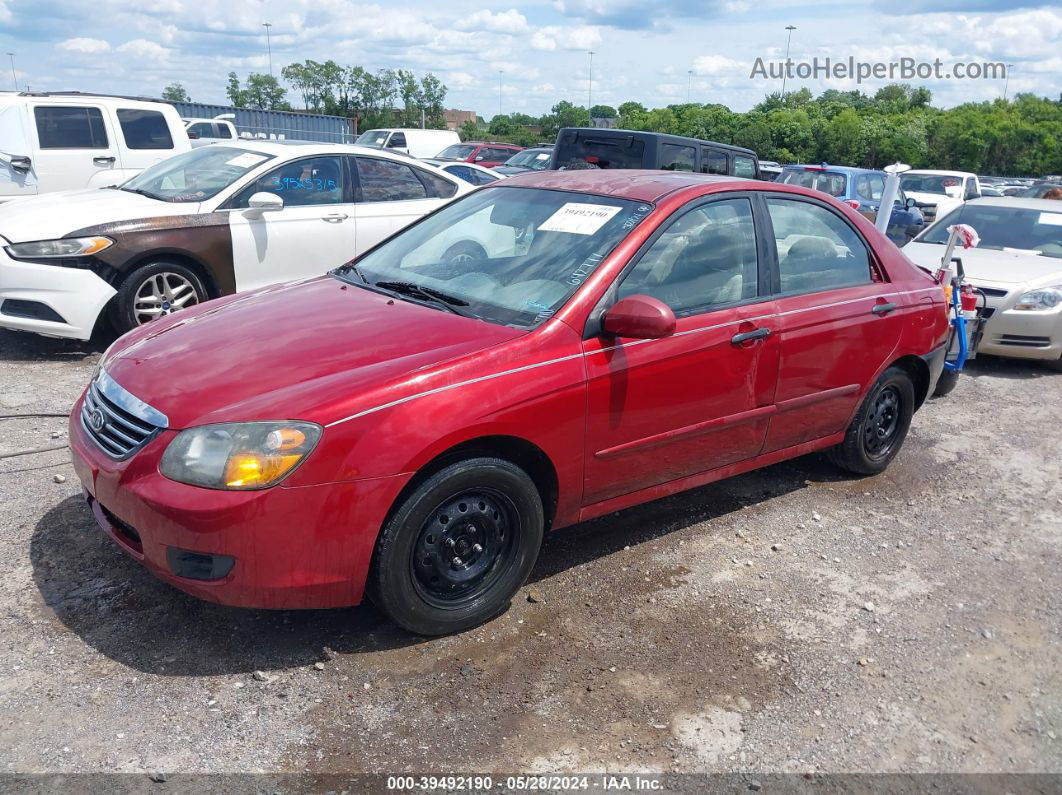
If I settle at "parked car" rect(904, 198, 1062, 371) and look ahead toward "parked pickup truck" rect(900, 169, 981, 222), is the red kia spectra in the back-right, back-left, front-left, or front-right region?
back-left

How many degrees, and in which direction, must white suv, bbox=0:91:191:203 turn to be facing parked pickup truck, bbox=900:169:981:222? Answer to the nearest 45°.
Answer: approximately 180°

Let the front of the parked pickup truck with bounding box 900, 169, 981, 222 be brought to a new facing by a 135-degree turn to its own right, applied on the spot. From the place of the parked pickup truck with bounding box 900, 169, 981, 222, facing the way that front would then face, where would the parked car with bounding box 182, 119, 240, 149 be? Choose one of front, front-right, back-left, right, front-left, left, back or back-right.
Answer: left

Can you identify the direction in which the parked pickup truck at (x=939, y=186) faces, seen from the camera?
facing the viewer and to the left of the viewer

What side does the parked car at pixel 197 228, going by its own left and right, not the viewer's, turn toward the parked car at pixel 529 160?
back

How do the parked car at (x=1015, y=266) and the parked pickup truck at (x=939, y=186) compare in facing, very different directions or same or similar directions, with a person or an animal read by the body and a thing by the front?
same or similar directions

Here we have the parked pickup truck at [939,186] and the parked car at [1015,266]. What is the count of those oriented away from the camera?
0

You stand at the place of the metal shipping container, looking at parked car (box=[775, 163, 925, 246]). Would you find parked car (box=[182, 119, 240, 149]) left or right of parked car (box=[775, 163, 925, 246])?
right

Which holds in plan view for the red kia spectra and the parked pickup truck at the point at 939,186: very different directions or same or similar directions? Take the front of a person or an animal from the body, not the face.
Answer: same or similar directions

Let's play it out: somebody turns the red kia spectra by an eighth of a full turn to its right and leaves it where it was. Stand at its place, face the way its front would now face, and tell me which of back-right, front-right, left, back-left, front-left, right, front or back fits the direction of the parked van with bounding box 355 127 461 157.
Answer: right

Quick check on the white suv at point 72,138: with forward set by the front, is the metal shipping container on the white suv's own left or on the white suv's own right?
on the white suv's own right

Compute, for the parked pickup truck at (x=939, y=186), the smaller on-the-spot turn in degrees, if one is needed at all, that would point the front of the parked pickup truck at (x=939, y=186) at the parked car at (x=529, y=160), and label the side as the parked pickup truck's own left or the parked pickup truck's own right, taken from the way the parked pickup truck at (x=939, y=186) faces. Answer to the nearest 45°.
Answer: approximately 45° to the parked pickup truck's own right

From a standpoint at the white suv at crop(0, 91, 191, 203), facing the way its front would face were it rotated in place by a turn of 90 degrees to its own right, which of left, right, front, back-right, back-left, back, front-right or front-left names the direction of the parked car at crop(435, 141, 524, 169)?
front-right

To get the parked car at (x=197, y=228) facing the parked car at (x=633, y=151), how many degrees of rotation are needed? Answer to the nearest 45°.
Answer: approximately 180°

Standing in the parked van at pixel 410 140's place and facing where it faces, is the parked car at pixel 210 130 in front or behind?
in front

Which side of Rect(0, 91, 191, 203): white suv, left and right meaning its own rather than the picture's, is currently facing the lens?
left

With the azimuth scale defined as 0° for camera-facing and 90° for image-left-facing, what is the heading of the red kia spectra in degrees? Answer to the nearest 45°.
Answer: approximately 45°

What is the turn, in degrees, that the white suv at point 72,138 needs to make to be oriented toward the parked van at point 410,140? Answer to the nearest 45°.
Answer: approximately 135° to its right
